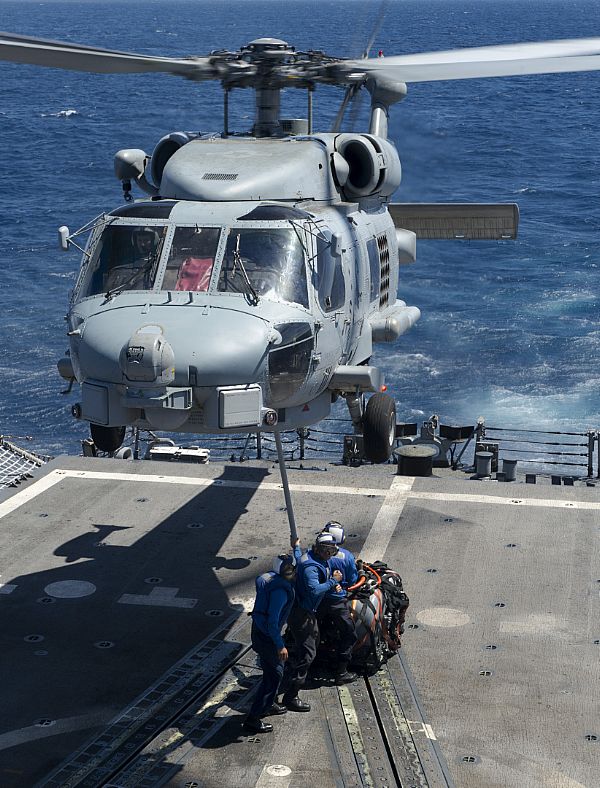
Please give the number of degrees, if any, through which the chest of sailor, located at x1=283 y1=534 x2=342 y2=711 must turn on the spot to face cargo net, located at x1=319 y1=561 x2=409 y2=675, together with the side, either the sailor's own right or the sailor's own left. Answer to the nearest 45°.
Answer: approximately 45° to the sailor's own left

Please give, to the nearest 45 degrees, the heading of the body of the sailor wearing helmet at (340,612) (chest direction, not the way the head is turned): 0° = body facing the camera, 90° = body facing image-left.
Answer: approximately 270°

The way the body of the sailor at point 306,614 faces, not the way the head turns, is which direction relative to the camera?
to the viewer's right

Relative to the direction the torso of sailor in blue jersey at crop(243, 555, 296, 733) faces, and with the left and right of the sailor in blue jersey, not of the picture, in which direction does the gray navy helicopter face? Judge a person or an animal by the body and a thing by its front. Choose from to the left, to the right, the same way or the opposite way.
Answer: to the right

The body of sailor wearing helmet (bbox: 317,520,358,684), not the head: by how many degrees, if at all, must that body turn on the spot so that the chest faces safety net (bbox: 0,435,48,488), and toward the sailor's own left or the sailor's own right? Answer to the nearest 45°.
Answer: approximately 135° to the sailor's own left

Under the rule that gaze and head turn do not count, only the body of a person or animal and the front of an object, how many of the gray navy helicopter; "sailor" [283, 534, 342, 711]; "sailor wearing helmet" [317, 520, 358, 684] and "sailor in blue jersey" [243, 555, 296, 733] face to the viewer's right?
3

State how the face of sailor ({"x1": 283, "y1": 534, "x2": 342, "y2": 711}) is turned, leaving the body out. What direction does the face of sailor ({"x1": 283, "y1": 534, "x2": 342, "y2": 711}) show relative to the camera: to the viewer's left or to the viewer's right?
to the viewer's right

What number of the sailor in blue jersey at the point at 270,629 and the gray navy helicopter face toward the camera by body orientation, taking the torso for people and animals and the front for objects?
1

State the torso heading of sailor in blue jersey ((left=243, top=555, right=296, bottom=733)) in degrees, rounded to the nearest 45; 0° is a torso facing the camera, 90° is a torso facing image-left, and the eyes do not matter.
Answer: approximately 270°
